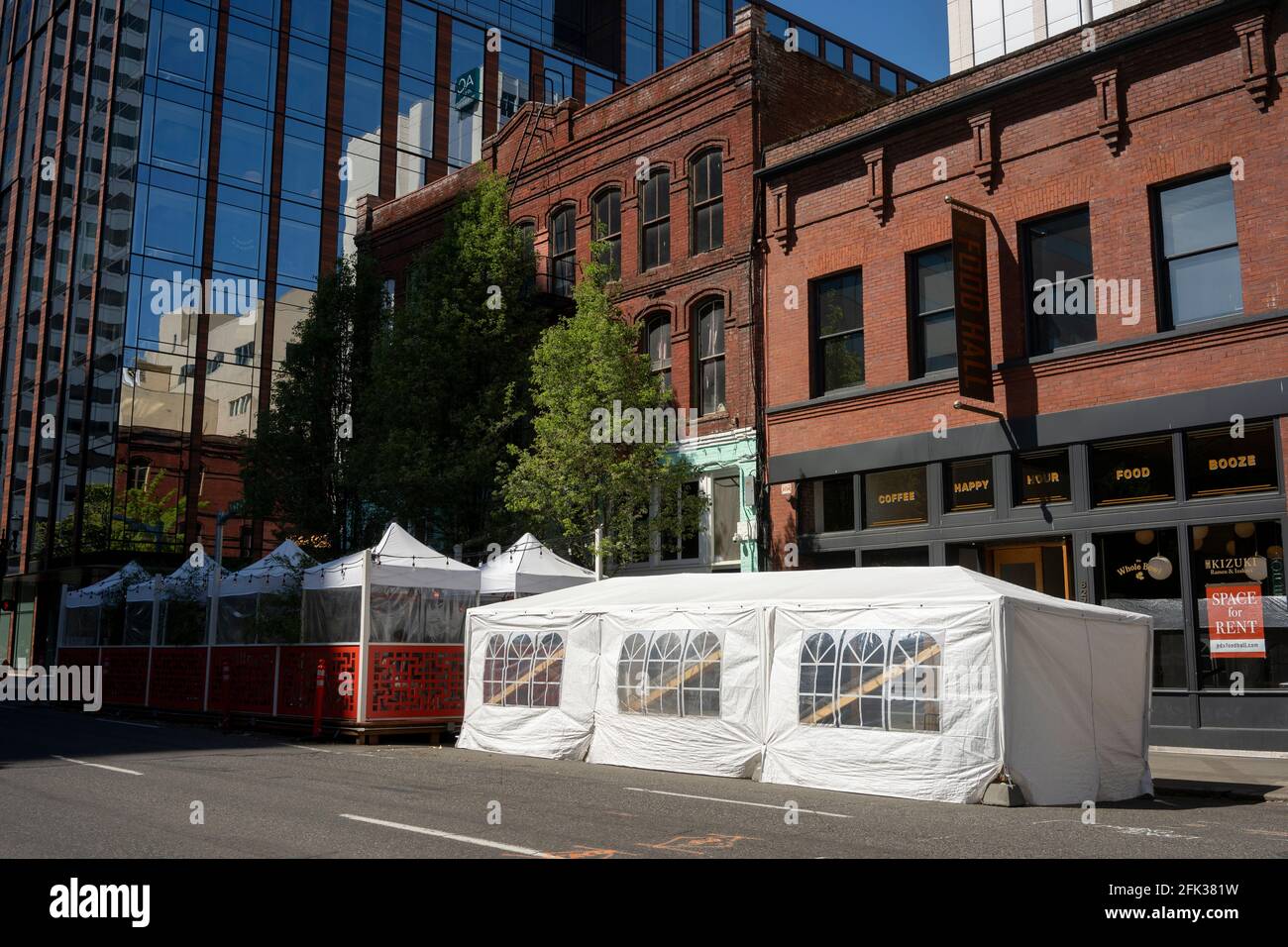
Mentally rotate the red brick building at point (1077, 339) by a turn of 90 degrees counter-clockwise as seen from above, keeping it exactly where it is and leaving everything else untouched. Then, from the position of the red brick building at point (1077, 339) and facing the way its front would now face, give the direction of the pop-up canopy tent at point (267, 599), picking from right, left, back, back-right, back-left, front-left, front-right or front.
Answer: back-right

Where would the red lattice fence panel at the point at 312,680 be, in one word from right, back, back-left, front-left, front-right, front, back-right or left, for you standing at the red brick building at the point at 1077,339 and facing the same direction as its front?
front-right

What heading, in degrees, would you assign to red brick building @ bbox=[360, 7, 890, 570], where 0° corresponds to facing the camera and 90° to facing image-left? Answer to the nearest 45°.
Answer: approximately 45°

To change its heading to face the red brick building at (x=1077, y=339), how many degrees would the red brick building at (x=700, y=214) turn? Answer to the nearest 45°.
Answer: approximately 90° to its left

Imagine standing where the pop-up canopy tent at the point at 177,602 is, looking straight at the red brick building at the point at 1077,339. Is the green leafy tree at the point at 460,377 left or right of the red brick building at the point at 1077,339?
left

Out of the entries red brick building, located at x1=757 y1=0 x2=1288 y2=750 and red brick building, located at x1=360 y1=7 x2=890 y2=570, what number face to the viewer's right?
0

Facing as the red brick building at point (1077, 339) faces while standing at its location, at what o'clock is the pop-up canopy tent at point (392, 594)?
The pop-up canopy tent is roughly at 1 o'clock from the red brick building.

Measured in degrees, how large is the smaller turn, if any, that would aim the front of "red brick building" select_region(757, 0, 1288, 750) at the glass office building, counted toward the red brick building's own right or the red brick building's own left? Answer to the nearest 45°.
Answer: approximately 90° to the red brick building's own right

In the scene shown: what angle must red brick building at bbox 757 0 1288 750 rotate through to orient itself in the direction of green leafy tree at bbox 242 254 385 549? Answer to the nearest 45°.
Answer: approximately 45° to its right

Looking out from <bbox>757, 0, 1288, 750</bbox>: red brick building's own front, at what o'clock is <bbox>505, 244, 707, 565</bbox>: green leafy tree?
The green leafy tree is roughly at 2 o'clock from the red brick building.

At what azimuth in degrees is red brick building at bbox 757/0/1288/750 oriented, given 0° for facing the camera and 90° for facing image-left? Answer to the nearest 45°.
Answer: approximately 45°
